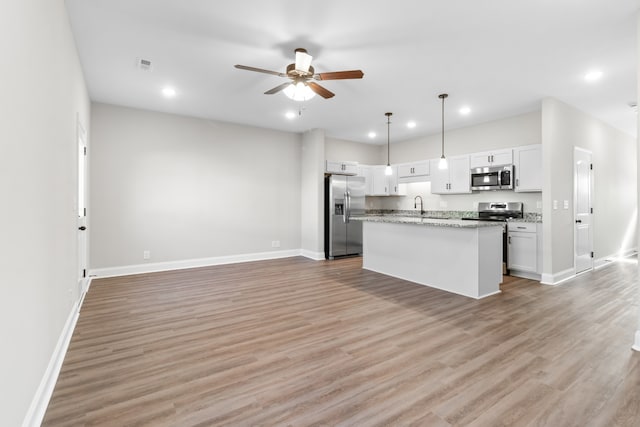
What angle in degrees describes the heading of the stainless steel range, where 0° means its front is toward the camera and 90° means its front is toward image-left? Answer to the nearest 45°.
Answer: approximately 45°

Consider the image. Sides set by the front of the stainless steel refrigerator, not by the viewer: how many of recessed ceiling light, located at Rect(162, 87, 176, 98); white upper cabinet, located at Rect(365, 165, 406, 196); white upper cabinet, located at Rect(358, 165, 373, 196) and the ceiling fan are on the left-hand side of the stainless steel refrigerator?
2

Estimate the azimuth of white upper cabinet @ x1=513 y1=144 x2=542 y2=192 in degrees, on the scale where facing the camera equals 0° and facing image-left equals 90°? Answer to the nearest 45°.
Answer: approximately 45°

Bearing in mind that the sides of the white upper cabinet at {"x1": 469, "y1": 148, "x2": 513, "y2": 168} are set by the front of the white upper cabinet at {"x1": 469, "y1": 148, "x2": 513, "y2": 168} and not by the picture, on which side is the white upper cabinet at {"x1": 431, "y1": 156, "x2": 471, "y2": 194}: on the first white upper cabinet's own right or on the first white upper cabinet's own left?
on the first white upper cabinet's own right
